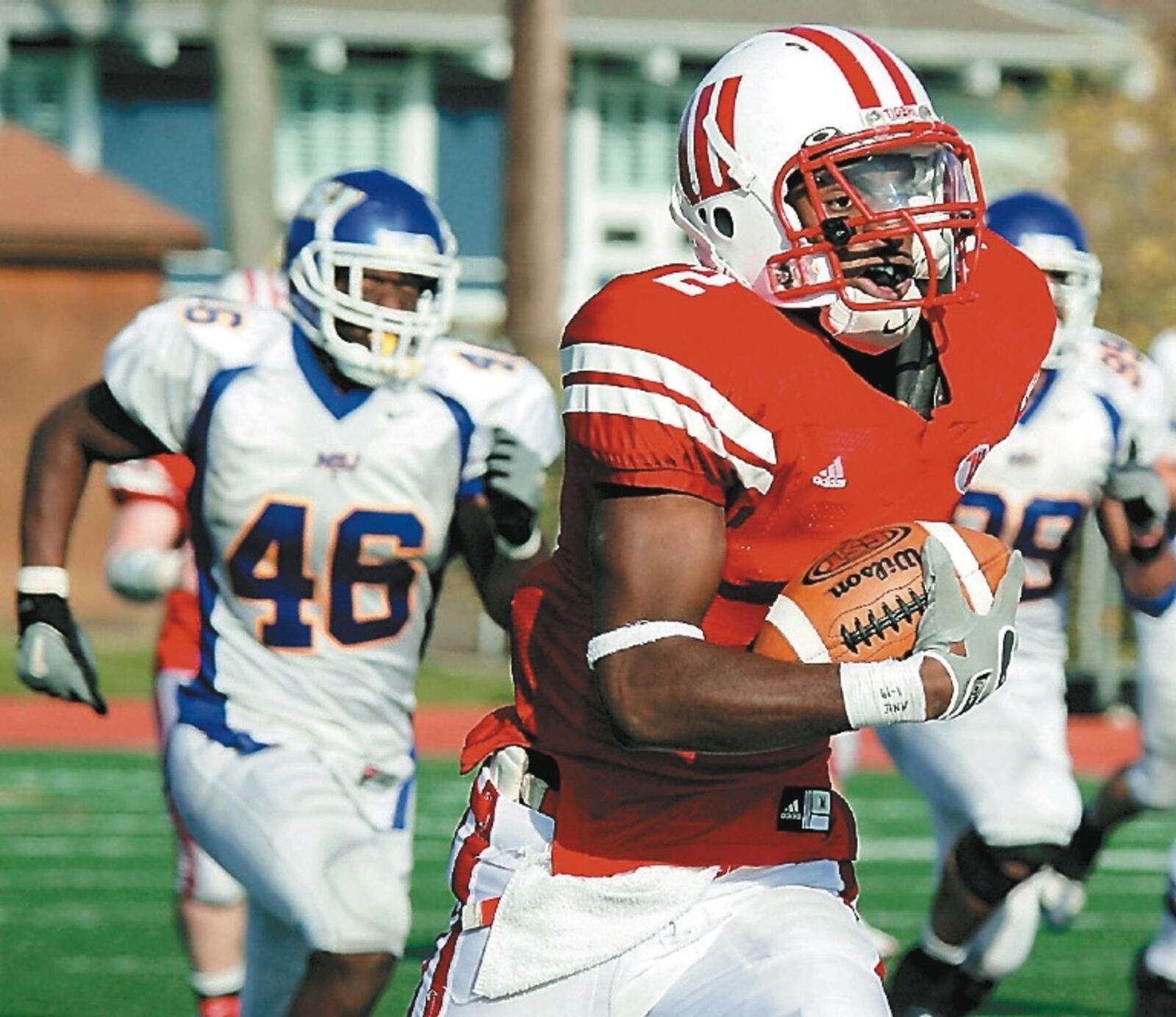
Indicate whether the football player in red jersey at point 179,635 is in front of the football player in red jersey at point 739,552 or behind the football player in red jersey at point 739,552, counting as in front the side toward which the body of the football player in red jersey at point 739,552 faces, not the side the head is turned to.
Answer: behind

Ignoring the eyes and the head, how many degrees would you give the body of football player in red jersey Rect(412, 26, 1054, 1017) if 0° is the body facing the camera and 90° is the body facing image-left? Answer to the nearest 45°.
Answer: approximately 315°

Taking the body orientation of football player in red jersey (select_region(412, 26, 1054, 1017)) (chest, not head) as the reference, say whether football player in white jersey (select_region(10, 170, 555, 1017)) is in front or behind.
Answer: behind

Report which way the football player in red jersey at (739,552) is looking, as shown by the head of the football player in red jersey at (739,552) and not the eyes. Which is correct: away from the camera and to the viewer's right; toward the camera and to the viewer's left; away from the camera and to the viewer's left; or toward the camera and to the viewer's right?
toward the camera and to the viewer's right

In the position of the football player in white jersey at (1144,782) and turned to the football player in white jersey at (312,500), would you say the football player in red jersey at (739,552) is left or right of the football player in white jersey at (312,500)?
left

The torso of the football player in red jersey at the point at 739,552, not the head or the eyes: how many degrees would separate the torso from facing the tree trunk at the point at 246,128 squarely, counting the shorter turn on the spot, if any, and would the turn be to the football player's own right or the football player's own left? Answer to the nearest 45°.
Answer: approximately 135° to the football player's own left

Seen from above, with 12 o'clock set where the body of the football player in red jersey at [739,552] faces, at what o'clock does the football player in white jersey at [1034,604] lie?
The football player in white jersey is roughly at 8 o'clock from the football player in red jersey.
